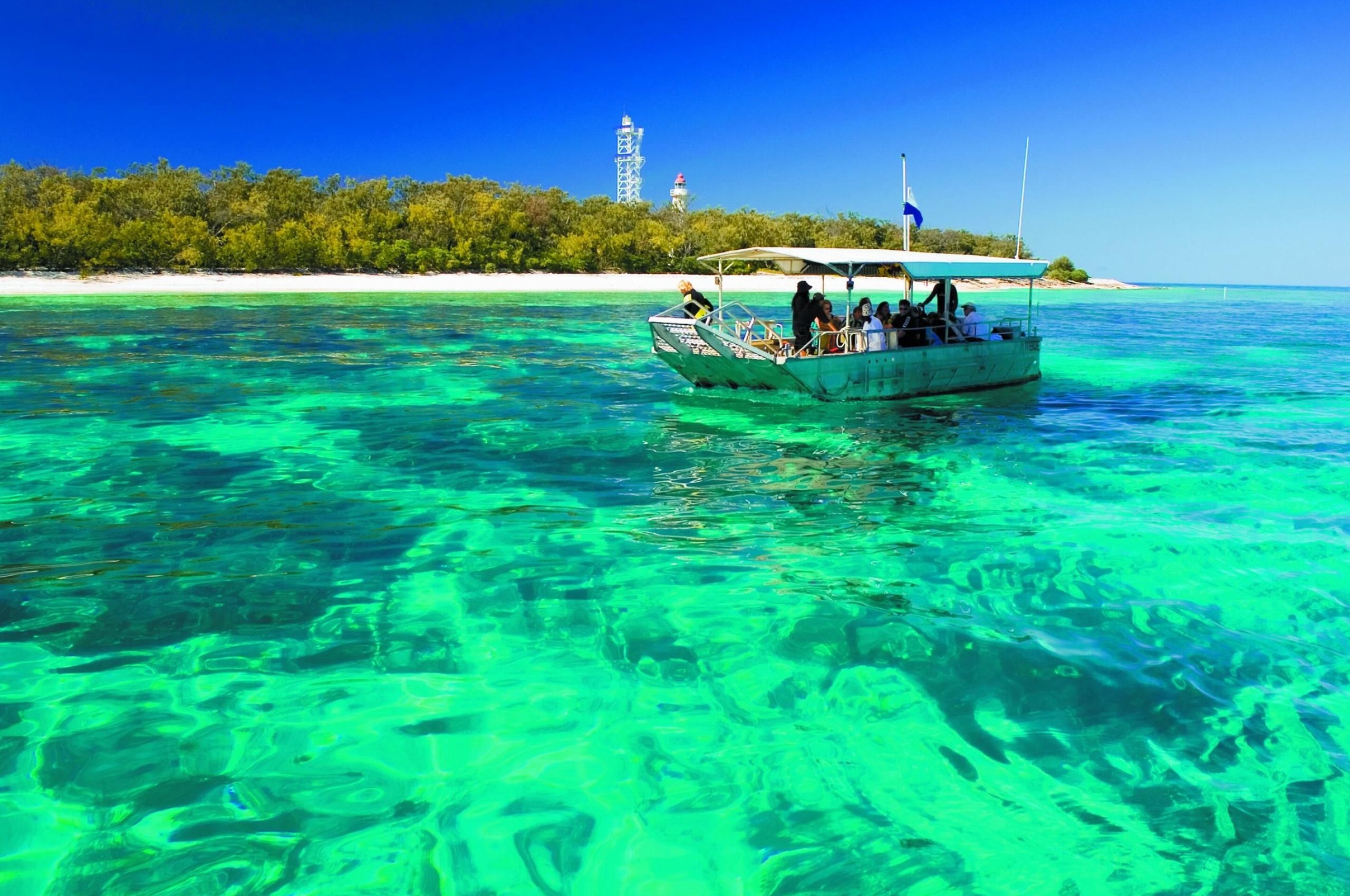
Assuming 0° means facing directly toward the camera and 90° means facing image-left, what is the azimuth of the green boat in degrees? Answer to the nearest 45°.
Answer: approximately 45°
